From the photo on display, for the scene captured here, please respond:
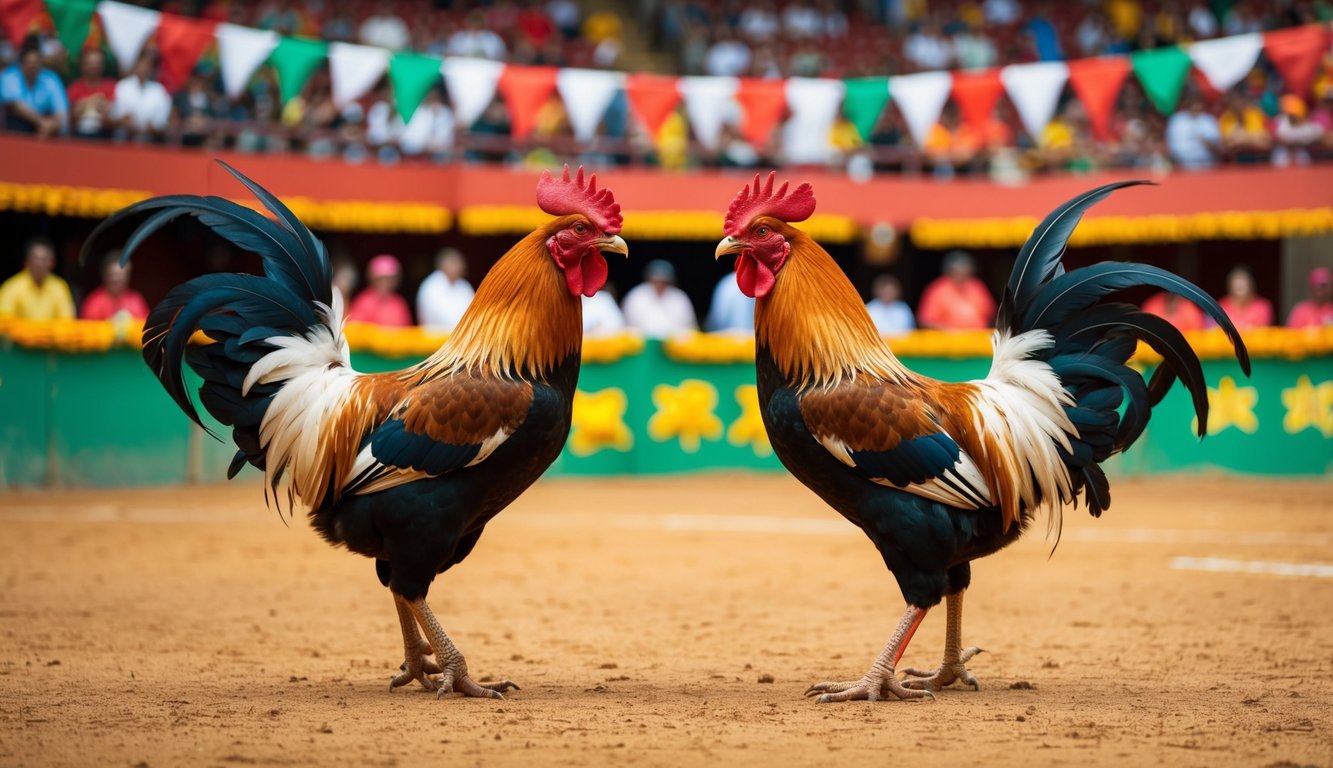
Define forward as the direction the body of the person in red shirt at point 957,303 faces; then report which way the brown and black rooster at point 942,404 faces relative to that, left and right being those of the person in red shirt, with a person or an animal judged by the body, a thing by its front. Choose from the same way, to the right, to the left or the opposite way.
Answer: to the right

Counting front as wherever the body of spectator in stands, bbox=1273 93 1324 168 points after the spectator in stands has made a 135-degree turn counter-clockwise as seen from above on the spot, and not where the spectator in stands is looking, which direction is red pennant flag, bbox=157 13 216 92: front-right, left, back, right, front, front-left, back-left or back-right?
back

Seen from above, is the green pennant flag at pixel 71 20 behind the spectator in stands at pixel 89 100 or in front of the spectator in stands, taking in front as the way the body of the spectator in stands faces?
in front

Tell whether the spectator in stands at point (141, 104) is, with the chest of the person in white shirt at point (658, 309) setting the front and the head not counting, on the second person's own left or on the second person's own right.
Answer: on the second person's own right

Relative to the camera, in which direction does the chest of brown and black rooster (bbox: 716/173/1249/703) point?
to the viewer's left

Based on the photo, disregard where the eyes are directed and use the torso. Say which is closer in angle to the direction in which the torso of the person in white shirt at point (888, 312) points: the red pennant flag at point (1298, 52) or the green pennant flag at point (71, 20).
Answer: the green pennant flag

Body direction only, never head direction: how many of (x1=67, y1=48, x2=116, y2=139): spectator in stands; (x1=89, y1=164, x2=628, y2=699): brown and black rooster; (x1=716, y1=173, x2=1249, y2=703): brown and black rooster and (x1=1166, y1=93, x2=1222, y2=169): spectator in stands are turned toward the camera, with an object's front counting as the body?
2

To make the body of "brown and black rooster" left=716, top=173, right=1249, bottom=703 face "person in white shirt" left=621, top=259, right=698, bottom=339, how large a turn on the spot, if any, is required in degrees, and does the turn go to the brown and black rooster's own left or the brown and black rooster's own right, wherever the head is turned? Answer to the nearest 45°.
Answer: approximately 90° to the brown and black rooster's own right

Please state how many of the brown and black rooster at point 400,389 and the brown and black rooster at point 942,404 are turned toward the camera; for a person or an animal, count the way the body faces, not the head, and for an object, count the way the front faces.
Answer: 0
